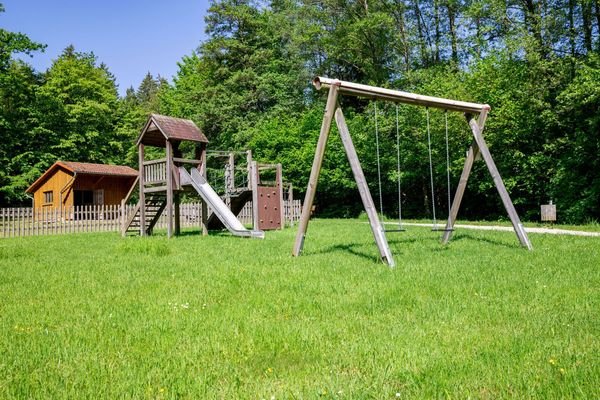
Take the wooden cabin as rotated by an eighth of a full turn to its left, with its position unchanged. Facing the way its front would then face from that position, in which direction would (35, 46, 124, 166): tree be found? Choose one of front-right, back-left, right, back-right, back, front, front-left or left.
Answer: left

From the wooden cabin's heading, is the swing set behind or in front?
in front

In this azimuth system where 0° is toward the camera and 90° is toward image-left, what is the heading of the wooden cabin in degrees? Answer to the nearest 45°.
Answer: approximately 315°
